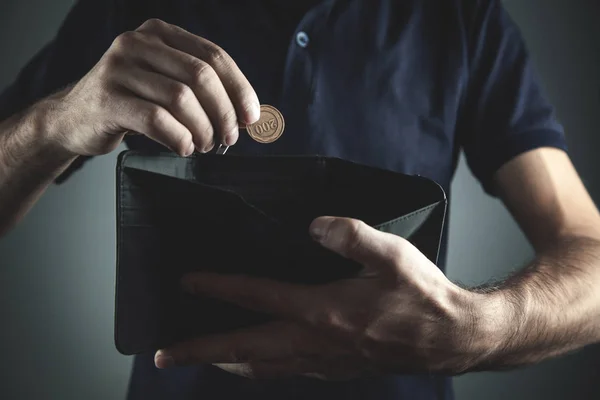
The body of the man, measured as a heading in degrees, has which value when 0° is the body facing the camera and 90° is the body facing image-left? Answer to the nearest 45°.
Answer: approximately 0°
